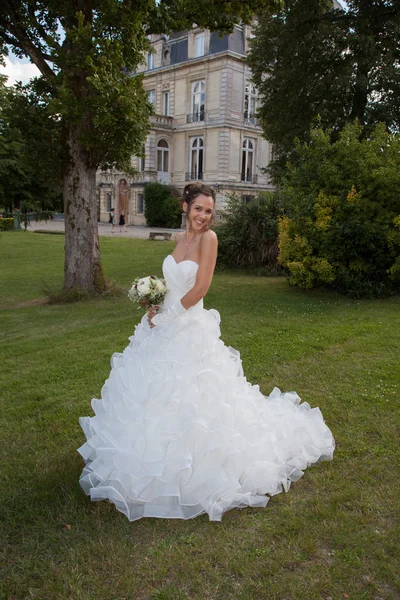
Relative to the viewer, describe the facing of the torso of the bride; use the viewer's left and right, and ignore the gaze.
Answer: facing the viewer and to the left of the viewer

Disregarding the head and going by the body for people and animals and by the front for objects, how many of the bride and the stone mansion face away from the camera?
0

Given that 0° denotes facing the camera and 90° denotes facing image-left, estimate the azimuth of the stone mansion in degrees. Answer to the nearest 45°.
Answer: approximately 45°

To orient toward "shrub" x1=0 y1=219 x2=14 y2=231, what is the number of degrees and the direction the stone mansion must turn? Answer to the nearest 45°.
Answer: approximately 45° to its right

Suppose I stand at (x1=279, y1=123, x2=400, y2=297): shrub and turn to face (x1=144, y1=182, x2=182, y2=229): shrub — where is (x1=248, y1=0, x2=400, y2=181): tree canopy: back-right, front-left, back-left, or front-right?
front-right

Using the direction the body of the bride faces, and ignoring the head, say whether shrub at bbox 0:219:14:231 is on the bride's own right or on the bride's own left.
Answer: on the bride's own right

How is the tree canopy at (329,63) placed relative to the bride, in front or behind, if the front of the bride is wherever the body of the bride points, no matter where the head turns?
behind

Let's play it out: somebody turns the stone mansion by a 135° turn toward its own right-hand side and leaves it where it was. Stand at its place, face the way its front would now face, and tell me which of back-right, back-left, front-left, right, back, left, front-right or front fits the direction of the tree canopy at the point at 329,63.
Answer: back

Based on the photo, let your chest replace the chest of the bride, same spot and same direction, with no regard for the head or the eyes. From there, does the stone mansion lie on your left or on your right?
on your right
